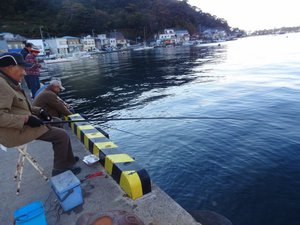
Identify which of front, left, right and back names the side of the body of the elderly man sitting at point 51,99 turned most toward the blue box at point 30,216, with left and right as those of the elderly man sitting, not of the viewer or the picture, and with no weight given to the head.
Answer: right

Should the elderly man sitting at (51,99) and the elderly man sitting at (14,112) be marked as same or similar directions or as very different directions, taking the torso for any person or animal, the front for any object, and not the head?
same or similar directions

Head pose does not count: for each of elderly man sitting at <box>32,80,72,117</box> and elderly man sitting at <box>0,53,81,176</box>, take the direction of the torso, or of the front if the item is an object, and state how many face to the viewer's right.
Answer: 2

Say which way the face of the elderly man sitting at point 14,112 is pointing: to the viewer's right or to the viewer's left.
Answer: to the viewer's right

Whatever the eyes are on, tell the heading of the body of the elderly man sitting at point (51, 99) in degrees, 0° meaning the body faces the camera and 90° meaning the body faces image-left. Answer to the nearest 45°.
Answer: approximately 270°

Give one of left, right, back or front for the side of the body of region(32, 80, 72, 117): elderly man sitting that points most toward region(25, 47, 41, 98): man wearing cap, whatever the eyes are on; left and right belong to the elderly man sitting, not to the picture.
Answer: left

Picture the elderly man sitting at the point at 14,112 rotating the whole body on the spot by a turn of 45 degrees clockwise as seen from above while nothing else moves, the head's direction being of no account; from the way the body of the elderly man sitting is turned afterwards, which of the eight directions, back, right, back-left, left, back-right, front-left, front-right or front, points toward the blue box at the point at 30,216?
front-right

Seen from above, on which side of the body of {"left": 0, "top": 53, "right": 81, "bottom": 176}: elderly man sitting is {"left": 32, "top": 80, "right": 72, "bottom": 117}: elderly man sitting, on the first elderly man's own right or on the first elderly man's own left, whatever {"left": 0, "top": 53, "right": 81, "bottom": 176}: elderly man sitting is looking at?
on the first elderly man's own left

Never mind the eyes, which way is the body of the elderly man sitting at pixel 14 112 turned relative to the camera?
to the viewer's right

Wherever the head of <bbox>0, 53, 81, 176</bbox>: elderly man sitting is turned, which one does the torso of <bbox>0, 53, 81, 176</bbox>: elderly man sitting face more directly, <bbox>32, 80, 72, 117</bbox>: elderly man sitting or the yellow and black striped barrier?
the yellow and black striped barrier

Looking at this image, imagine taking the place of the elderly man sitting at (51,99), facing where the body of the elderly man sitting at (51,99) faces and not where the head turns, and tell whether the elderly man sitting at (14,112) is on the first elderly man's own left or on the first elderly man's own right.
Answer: on the first elderly man's own right
